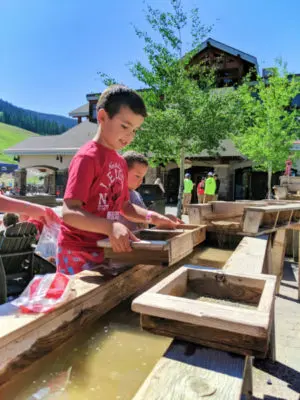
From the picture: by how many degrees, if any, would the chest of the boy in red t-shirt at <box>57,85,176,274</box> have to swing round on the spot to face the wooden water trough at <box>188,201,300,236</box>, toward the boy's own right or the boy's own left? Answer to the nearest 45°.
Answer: approximately 90° to the boy's own left

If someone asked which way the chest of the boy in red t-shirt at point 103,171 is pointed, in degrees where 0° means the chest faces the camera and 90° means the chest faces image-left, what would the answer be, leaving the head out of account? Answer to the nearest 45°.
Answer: approximately 315°

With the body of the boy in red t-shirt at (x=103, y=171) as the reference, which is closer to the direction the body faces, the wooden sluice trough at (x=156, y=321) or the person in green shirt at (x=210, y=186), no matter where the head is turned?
the wooden sluice trough

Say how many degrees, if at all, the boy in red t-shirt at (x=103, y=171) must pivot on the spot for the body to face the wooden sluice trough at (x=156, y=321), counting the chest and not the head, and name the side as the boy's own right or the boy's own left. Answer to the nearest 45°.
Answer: approximately 45° to the boy's own right

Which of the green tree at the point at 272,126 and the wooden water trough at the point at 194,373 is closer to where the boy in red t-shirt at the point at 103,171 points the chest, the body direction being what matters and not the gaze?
the wooden water trough

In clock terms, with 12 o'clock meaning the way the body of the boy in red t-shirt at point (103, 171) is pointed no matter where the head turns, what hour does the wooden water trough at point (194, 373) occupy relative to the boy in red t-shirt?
The wooden water trough is roughly at 1 o'clock from the boy in red t-shirt.

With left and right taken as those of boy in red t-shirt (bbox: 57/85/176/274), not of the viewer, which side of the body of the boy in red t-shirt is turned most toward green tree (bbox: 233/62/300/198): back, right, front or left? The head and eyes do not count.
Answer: left
